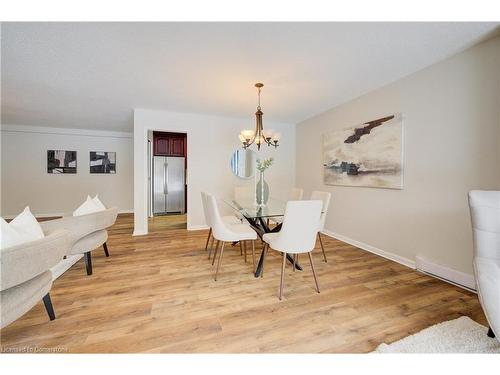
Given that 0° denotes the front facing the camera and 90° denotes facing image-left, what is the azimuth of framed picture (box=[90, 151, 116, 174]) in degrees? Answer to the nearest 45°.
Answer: approximately 0°

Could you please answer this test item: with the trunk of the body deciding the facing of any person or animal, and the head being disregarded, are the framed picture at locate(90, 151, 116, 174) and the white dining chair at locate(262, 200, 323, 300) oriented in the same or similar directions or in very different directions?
very different directions

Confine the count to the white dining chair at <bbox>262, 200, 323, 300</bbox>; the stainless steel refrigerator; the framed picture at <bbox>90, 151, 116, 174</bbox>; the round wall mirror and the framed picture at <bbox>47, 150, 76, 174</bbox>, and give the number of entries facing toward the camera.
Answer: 4

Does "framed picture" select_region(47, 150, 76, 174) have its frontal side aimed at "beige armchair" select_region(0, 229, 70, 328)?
yes

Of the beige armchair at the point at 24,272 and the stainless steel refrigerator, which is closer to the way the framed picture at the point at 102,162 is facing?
the beige armchair

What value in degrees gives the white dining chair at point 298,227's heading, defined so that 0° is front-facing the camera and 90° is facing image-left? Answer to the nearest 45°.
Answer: approximately 135°

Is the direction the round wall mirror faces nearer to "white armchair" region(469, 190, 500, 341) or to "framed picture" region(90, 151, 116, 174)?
the white armchair

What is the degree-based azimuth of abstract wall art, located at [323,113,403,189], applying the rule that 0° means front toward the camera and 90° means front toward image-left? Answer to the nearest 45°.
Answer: approximately 45°
